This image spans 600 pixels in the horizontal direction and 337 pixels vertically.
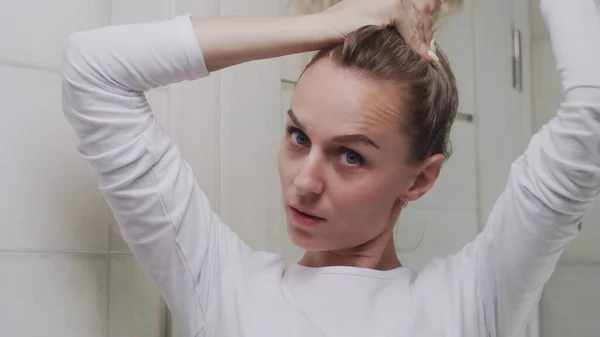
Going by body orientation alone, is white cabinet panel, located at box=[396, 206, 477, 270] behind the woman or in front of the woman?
behind

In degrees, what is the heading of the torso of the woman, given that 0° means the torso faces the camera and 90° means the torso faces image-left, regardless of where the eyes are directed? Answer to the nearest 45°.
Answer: approximately 0°
